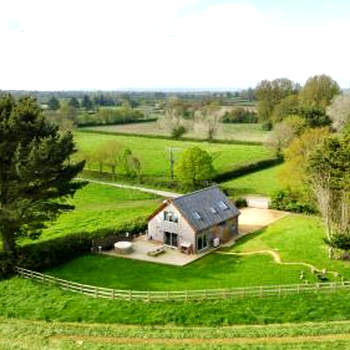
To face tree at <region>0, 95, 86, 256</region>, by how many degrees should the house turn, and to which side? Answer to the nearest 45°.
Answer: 0° — it already faces it

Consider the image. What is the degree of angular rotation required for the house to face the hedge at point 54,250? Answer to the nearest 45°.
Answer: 0° — it already faces it

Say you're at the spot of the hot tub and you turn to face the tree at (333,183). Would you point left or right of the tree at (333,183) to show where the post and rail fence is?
right

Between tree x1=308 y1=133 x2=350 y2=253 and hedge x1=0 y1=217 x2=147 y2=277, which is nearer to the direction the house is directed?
the hedge

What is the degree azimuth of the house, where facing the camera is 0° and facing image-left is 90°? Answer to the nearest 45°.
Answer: approximately 45°

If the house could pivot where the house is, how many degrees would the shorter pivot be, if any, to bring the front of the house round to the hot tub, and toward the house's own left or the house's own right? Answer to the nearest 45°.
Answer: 0° — it already faces it
